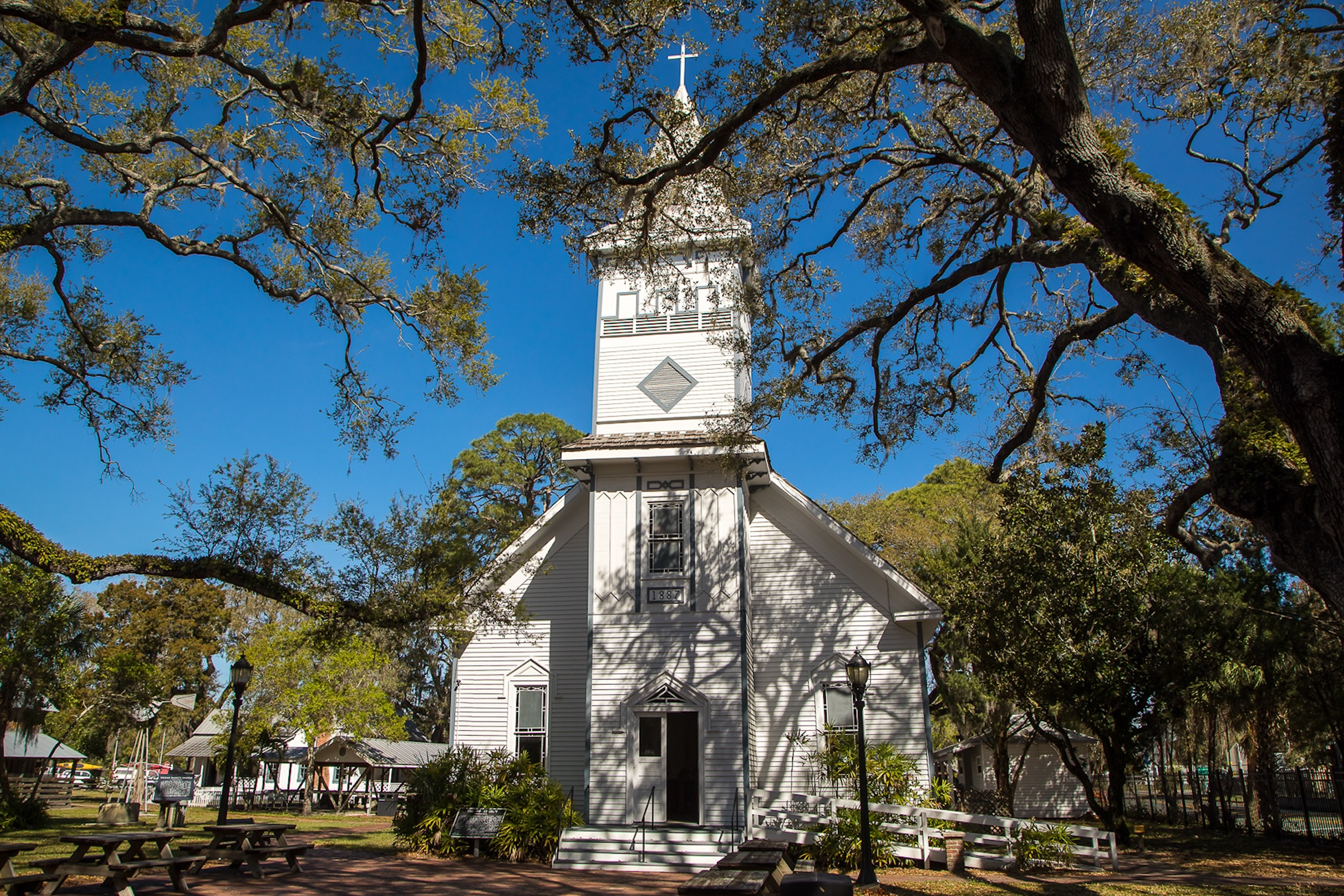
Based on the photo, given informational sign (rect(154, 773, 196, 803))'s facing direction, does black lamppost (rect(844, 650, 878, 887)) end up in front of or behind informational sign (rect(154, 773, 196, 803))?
in front

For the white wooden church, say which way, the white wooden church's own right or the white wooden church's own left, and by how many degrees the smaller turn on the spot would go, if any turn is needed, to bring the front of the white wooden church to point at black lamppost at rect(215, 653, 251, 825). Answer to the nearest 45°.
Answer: approximately 45° to the white wooden church's own right

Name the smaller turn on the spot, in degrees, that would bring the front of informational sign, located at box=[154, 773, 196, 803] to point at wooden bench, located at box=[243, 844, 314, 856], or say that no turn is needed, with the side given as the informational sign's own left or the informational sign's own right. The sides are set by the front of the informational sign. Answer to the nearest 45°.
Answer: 0° — it already faces it

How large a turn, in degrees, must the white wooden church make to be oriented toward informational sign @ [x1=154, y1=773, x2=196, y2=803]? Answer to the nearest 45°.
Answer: approximately 90° to its right

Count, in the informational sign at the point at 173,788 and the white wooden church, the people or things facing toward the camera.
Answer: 2

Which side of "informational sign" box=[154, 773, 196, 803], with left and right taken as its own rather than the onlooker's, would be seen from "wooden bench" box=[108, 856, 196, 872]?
front

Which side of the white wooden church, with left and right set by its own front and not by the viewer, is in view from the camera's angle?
front

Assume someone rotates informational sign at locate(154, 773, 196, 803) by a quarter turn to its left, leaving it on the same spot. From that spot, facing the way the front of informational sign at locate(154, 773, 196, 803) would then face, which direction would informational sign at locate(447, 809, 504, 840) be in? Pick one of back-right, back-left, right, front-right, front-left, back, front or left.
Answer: front-right

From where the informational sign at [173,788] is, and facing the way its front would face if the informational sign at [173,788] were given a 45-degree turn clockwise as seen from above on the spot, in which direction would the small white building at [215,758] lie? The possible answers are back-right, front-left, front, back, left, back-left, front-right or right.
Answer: back-right

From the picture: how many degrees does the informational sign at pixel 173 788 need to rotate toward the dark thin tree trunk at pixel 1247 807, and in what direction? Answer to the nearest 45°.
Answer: approximately 90° to its left
